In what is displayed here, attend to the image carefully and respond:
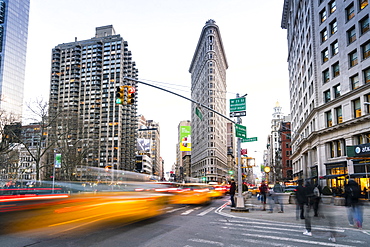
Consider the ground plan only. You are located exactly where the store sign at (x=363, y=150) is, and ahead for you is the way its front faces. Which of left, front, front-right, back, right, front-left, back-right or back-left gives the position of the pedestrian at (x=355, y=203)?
front-left

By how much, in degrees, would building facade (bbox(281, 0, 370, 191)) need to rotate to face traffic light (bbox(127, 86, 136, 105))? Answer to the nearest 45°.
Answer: approximately 45° to its left

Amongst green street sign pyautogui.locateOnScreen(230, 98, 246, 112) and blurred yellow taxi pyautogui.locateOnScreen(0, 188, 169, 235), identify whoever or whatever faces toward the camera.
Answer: the green street sign

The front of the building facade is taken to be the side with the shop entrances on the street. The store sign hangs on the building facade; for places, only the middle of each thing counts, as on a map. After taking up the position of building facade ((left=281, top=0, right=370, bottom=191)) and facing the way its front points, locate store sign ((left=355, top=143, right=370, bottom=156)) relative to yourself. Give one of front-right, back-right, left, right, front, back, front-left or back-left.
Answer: front-left

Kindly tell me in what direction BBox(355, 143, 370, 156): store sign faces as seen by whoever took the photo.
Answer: facing the viewer and to the left of the viewer

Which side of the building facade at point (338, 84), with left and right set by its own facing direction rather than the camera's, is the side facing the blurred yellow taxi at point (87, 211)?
front

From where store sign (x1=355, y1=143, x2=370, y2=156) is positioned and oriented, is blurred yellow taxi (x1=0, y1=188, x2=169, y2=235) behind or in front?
in front

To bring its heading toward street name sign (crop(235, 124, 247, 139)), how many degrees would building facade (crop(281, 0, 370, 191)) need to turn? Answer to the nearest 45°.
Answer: approximately 45° to its left

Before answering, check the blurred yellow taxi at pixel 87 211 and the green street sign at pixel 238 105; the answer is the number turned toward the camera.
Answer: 1

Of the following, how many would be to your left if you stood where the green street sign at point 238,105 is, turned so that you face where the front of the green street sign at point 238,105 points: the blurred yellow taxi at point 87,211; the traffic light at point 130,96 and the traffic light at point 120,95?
0

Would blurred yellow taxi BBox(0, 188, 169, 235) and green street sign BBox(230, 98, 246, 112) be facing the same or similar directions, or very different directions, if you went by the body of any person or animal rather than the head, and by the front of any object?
very different directions

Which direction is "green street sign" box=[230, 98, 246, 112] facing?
toward the camera

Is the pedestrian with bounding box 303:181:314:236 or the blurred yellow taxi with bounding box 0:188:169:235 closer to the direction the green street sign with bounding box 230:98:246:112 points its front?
the pedestrian

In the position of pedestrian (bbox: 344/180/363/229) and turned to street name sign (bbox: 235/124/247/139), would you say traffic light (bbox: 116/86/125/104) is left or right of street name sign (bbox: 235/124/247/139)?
left

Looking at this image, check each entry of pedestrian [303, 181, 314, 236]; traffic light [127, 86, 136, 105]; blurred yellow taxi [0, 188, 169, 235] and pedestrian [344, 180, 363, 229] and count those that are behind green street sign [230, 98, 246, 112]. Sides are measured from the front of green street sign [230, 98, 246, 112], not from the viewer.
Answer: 0

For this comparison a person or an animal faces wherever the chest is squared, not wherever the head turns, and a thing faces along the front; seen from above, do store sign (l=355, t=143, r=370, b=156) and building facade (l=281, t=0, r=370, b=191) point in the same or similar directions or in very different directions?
same or similar directions
